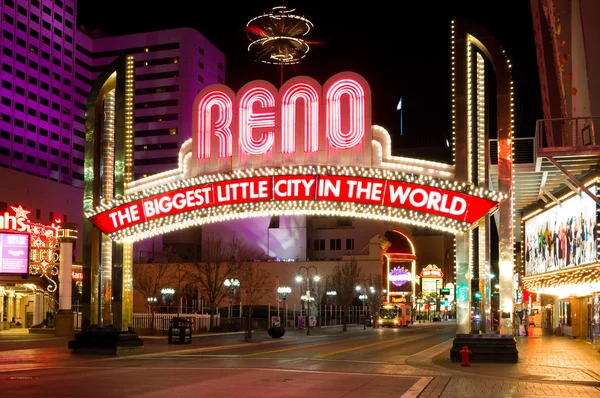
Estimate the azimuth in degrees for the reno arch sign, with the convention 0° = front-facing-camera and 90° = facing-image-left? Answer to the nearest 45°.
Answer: approximately 0°

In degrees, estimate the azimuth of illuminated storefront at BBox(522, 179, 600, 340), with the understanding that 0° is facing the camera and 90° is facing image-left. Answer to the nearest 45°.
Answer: approximately 45°
